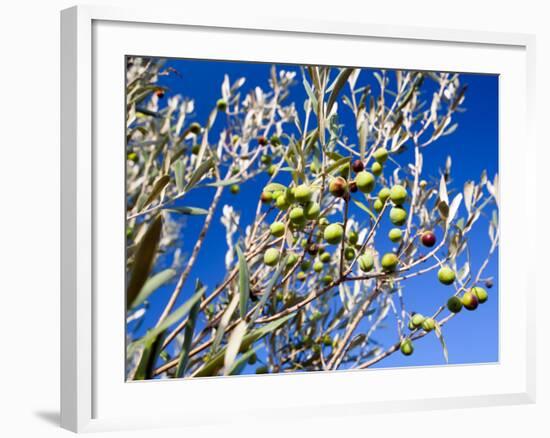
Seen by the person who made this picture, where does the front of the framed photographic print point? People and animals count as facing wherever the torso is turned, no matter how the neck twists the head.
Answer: facing the viewer and to the right of the viewer
